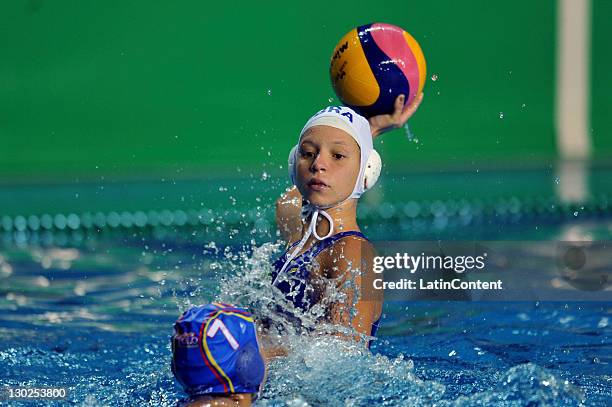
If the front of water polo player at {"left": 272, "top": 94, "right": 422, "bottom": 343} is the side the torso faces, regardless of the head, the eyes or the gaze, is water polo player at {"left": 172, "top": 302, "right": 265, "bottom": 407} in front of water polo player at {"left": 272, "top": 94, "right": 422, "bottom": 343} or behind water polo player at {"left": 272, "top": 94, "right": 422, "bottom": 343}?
in front

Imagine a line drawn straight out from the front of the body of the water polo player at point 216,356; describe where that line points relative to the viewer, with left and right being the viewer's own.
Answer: facing away from the viewer and to the right of the viewer

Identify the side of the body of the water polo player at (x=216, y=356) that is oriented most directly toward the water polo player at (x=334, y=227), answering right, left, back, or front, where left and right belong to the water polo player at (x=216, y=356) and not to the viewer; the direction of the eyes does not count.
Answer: front

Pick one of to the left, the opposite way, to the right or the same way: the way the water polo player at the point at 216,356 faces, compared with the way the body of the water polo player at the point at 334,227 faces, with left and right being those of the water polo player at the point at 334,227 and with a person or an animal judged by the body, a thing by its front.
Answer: the opposite way
